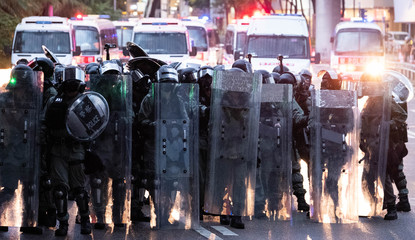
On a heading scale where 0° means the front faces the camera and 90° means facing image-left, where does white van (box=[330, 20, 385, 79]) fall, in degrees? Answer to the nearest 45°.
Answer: approximately 0°

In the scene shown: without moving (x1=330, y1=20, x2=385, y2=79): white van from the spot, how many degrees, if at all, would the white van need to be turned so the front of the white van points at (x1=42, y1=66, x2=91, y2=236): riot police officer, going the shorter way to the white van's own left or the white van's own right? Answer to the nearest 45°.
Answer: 0° — it already faces them

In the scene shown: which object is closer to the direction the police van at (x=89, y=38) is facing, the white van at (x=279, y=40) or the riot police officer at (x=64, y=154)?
the riot police officer

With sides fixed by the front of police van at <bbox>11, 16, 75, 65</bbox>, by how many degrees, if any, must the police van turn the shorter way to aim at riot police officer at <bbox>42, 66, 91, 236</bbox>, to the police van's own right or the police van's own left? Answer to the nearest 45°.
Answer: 0° — it already faces them

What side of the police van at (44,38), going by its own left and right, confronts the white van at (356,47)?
left

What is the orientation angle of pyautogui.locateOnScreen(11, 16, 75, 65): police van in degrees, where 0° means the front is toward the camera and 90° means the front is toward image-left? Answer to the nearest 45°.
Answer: approximately 0°

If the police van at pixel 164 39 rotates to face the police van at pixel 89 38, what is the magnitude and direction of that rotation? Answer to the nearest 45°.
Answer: approximately 135° to its right

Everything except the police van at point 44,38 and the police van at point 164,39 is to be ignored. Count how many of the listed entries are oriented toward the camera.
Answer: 2
